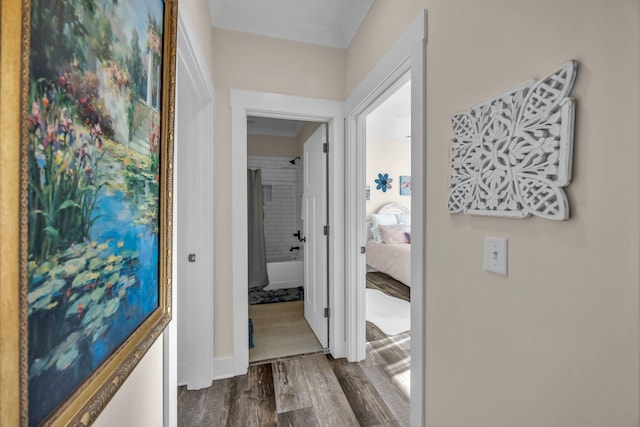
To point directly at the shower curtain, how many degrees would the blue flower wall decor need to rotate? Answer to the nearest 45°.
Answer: approximately 45° to its right

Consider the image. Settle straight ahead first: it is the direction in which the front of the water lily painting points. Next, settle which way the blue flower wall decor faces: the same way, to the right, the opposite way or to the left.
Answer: to the right

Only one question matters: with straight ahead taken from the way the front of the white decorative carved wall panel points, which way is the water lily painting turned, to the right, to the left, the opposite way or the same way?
the opposite way

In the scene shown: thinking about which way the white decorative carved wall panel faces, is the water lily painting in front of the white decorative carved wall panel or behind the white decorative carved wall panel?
in front

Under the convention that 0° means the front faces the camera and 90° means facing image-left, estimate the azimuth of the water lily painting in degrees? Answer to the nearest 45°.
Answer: approximately 315°

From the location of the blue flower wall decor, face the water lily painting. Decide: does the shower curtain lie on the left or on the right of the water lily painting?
right

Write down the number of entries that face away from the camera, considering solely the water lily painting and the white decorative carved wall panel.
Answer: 0

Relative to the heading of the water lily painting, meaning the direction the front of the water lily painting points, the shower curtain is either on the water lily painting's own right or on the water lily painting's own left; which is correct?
on the water lily painting's own left

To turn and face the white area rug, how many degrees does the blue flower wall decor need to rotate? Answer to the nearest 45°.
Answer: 0° — it already faces it

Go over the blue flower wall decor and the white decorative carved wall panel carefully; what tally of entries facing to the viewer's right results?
0

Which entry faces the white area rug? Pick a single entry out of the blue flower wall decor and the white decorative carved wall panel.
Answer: the blue flower wall decor

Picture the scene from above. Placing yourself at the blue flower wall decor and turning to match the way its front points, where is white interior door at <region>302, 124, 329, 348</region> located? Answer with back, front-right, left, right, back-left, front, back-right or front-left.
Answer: front

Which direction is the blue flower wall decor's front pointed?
toward the camera

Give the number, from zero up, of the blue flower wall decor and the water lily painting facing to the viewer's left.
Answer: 0
